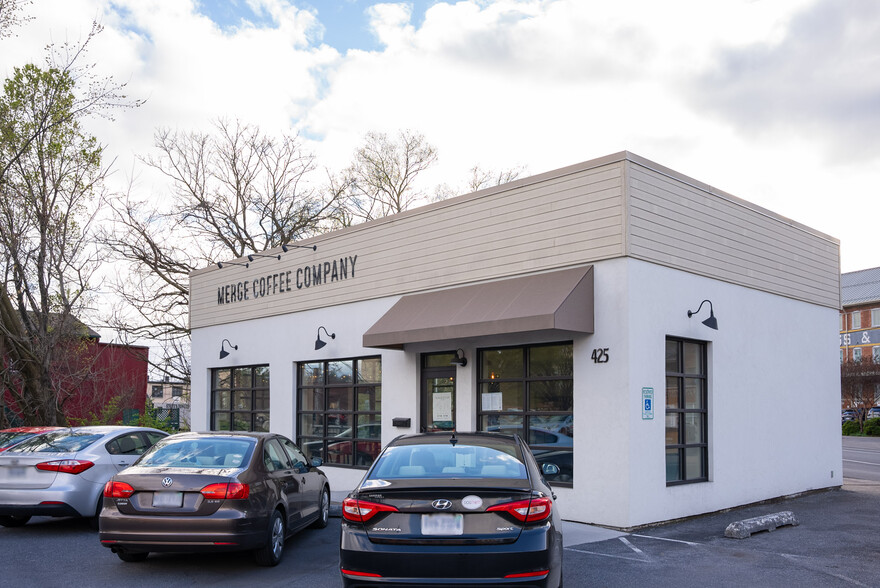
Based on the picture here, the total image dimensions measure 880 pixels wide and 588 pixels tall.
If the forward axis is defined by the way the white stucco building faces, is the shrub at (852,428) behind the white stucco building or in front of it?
behind

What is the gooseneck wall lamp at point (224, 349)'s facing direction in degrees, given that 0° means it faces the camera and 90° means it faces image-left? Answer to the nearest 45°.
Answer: approximately 45°

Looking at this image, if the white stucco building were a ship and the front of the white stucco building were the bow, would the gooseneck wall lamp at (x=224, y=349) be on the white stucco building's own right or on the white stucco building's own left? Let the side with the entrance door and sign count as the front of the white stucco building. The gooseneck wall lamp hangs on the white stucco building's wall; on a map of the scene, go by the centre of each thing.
on the white stucco building's own right

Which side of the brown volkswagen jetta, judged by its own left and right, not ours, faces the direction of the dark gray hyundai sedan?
right

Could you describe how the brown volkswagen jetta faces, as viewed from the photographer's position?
facing away from the viewer and to the right of the viewer

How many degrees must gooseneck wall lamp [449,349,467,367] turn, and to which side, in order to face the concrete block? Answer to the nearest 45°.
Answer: approximately 90° to its left

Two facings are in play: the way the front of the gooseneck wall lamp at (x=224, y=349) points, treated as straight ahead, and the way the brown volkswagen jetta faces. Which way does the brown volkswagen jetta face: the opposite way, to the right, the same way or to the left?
the opposite way

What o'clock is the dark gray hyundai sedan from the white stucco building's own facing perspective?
The dark gray hyundai sedan is roughly at 11 o'clock from the white stucco building.

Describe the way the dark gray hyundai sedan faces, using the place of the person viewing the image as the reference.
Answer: facing away from the viewer

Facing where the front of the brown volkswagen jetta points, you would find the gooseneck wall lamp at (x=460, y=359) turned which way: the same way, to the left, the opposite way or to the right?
the opposite way
